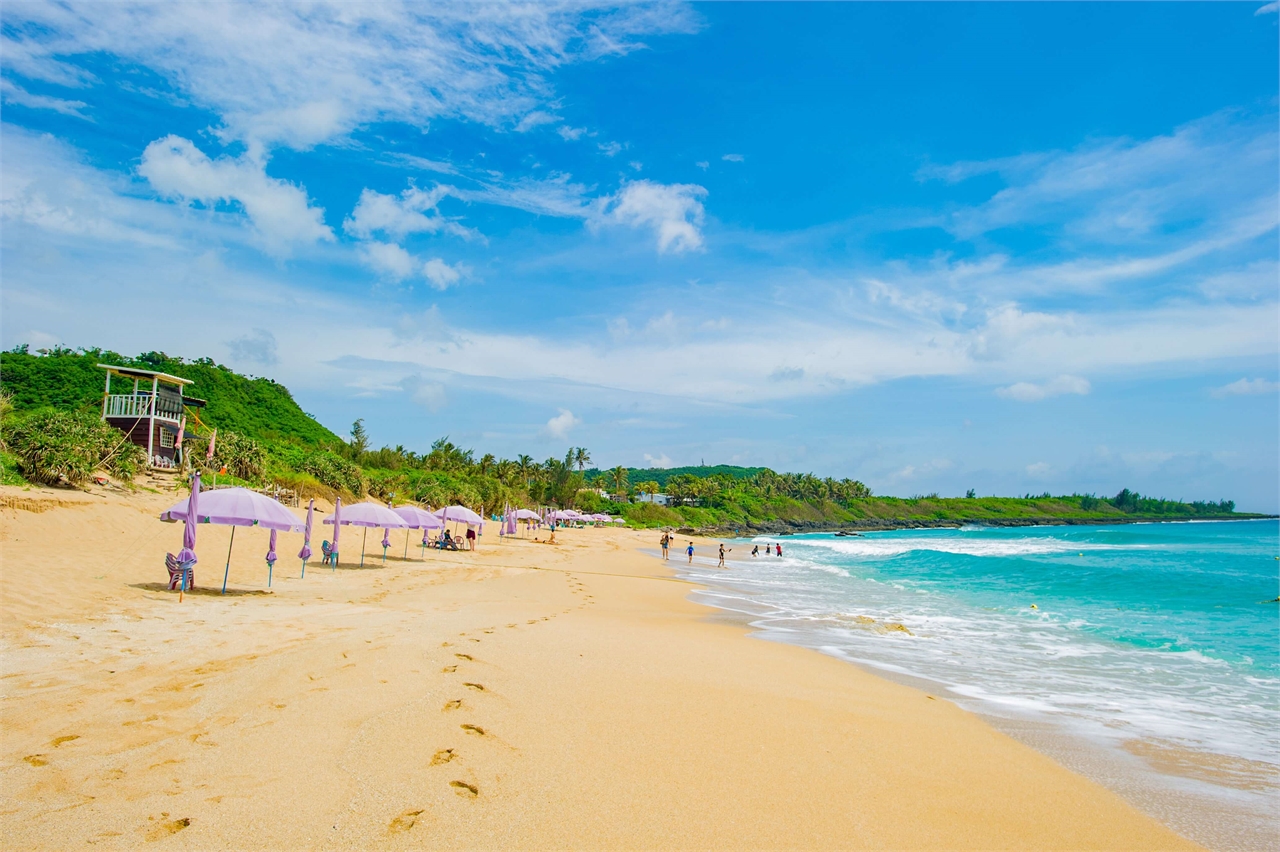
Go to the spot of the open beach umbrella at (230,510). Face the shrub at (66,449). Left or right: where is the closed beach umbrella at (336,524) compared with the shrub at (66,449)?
right

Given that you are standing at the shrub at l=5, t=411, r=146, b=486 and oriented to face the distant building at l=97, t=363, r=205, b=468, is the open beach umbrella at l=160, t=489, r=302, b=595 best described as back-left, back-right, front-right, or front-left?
back-right

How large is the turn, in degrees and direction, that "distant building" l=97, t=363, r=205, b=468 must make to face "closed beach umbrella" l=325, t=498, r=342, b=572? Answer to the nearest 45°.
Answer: approximately 45° to its right

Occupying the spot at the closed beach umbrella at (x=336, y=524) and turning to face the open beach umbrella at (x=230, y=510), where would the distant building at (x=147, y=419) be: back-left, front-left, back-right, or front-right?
back-right

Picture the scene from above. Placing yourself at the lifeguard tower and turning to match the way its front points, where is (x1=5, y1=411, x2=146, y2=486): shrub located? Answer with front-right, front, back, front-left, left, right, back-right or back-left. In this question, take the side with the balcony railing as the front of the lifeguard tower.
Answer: front-right

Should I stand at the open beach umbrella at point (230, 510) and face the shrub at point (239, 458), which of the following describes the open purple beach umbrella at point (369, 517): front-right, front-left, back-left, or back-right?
front-right

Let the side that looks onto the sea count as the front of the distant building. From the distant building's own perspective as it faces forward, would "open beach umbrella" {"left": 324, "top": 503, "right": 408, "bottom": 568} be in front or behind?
in front

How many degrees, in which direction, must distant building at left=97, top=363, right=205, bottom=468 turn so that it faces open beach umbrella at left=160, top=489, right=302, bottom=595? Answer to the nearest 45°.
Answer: approximately 45° to its right

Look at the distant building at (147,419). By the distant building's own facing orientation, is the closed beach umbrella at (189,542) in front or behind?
in front

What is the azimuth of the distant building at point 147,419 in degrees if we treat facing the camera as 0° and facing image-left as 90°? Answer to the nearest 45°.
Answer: approximately 315°
